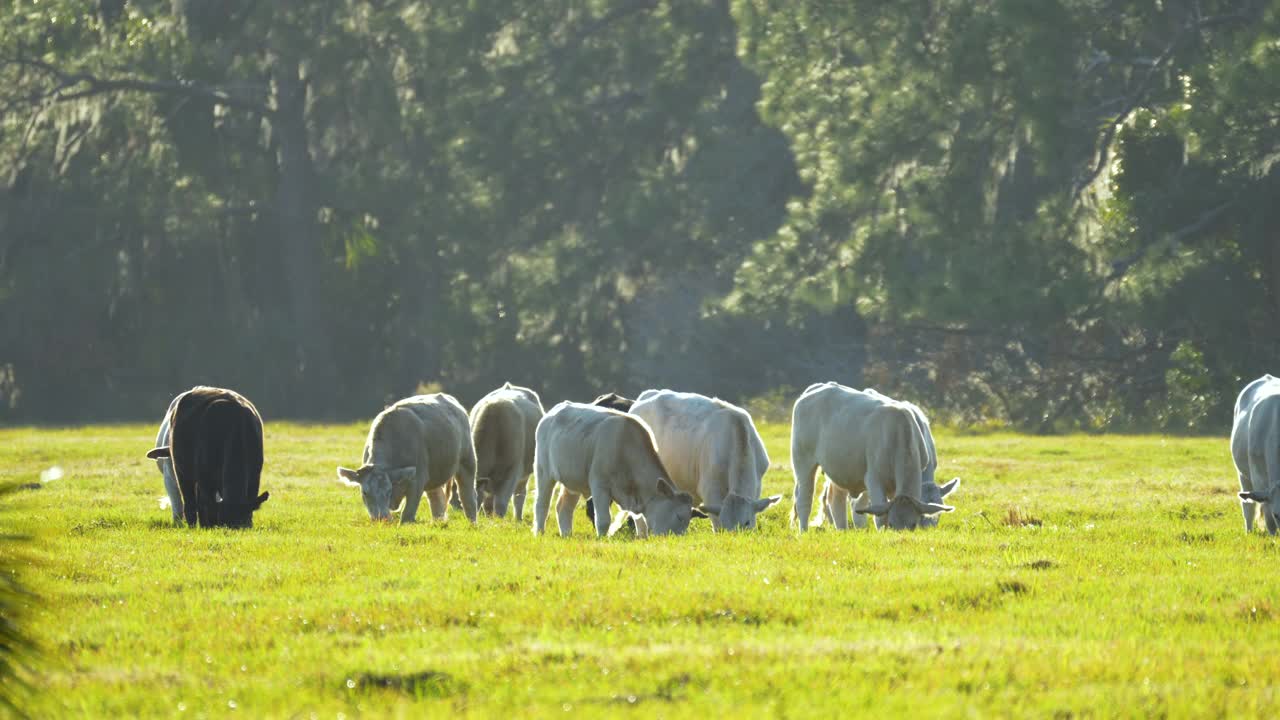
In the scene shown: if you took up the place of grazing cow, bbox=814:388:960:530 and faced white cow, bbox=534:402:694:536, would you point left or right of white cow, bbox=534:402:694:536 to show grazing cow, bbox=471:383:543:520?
right

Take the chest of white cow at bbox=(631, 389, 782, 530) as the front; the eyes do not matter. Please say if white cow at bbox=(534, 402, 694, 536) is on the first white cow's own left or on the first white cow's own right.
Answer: on the first white cow's own right

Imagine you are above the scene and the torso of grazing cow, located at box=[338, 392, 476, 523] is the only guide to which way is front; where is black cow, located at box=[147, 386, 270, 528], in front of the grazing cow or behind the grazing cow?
in front

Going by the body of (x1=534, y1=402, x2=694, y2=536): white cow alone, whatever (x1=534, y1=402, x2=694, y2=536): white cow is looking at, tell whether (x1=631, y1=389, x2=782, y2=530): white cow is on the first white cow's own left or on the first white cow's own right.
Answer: on the first white cow's own left

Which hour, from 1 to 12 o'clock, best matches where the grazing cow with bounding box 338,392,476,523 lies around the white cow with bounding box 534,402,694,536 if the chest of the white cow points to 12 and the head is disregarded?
The grazing cow is roughly at 6 o'clock from the white cow.

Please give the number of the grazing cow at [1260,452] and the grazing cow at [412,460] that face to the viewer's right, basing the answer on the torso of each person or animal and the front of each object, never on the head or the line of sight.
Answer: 0

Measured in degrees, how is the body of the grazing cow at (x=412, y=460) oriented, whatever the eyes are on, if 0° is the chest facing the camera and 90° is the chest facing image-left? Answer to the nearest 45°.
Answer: approximately 45°

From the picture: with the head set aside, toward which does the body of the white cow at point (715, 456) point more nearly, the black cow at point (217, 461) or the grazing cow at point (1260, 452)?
the grazing cow

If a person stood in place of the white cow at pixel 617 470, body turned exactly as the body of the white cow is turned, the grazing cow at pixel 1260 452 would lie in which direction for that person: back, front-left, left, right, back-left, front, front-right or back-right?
front-left

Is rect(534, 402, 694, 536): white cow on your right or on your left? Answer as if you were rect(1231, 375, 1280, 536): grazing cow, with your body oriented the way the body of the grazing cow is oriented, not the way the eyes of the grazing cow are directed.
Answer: on your right
